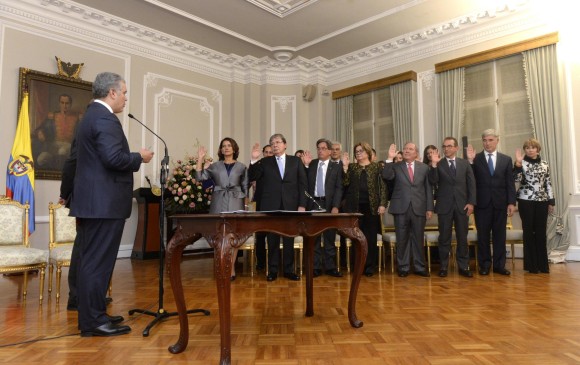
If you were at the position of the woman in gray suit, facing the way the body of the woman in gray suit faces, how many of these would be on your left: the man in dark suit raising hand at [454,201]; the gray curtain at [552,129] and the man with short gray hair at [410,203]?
3

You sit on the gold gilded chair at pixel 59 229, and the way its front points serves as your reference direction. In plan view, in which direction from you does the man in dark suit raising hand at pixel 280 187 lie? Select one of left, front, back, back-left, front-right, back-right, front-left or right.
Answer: front-left

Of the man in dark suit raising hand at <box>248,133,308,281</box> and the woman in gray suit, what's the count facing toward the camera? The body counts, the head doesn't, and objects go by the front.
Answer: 2

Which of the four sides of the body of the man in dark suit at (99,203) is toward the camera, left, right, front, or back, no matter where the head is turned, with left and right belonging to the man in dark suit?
right

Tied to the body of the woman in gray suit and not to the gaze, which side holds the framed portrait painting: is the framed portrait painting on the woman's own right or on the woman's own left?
on the woman's own right

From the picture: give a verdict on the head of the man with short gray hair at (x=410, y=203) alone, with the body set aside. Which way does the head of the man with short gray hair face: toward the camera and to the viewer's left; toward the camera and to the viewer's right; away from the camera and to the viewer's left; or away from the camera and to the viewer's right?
toward the camera and to the viewer's left

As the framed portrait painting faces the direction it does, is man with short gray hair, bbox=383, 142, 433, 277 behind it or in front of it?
in front

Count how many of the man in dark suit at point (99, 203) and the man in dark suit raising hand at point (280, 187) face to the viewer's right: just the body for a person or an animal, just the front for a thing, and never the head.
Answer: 1

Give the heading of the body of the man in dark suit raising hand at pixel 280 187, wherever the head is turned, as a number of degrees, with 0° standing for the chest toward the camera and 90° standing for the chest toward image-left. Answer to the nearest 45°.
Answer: approximately 0°

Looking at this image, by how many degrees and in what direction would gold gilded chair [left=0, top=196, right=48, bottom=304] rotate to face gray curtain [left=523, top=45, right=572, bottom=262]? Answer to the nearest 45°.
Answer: approximately 45° to its left

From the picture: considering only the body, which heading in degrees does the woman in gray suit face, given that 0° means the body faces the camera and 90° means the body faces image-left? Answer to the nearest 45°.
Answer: approximately 0°

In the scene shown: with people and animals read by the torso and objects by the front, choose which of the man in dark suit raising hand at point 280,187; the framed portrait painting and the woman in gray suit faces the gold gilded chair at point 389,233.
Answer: the framed portrait painting

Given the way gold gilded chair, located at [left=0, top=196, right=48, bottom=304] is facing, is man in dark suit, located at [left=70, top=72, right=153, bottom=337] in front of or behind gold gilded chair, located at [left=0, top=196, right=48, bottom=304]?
in front

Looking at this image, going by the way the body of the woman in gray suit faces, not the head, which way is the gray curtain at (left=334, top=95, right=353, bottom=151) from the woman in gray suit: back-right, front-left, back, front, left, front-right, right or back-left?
back-left

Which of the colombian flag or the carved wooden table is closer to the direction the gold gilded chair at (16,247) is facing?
the carved wooden table

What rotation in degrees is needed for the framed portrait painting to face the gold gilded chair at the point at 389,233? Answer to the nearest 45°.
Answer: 0° — it already faces it
